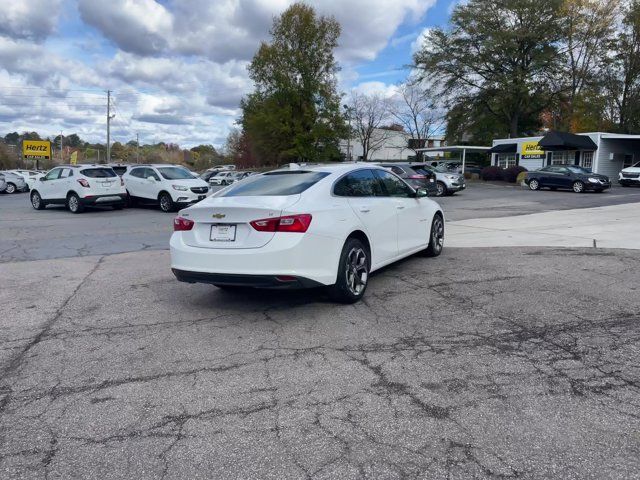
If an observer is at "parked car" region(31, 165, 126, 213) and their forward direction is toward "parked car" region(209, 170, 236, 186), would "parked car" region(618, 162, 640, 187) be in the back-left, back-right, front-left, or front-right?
front-right

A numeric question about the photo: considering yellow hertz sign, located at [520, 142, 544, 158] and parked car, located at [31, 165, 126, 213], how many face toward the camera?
1

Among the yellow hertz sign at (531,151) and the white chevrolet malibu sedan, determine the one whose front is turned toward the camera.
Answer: the yellow hertz sign

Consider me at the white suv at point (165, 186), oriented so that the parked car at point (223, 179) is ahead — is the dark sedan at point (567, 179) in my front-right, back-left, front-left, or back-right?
front-right

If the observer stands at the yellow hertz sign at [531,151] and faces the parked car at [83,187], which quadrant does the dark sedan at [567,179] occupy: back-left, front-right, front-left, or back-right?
front-left

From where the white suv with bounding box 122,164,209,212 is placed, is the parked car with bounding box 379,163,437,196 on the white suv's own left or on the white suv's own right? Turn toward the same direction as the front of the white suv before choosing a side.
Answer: on the white suv's own left

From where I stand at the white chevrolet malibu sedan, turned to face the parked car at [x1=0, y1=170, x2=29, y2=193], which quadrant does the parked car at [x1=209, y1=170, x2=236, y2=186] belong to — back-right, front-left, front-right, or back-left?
front-right

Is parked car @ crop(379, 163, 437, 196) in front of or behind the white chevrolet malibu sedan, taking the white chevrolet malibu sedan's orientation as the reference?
in front

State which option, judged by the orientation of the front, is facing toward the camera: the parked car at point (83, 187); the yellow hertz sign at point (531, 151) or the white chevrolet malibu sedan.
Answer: the yellow hertz sign

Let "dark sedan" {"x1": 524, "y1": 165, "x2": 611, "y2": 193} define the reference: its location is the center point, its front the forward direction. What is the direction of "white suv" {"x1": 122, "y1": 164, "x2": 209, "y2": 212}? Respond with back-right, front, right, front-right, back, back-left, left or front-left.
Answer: right

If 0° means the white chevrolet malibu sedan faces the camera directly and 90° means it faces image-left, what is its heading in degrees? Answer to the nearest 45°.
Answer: approximately 225°

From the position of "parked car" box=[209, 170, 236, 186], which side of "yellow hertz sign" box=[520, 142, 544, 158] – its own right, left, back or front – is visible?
right

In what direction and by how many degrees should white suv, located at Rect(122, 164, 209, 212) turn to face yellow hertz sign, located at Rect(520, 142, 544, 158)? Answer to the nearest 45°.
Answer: approximately 90° to its left

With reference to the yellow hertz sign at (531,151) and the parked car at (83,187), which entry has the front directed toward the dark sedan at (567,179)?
the yellow hertz sign

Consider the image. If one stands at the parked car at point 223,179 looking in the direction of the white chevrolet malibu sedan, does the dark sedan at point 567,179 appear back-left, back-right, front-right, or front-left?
front-left

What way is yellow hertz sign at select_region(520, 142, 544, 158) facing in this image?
toward the camera

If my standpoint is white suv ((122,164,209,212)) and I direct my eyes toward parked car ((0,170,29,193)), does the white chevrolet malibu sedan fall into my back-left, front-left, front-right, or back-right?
back-left
